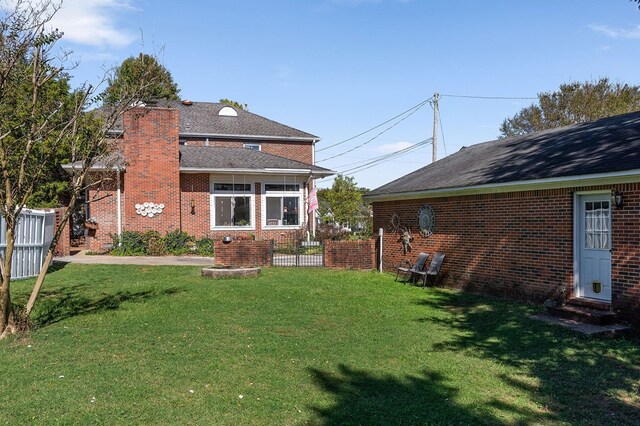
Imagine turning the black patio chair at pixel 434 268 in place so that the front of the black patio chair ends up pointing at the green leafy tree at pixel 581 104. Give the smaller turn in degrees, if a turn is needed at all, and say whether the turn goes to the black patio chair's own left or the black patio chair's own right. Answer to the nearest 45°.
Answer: approximately 135° to the black patio chair's own right

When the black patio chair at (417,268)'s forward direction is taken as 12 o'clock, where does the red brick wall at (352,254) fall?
The red brick wall is roughly at 3 o'clock from the black patio chair.

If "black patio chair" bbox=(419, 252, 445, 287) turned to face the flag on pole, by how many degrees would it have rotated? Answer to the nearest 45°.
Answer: approximately 90° to its right

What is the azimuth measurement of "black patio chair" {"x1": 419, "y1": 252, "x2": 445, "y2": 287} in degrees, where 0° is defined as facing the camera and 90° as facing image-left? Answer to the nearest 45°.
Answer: approximately 45°

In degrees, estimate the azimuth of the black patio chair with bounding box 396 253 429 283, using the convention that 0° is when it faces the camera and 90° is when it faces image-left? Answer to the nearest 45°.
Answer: approximately 45°

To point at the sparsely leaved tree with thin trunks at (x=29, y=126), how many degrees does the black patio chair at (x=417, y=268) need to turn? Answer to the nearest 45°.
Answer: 0° — it already faces it

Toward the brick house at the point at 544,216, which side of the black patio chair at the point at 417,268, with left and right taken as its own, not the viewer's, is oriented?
left

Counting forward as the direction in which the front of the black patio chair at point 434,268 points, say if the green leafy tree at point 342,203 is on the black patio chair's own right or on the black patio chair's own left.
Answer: on the black patio chair's own right

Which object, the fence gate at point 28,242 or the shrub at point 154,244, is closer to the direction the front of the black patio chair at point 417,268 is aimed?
the fence gate

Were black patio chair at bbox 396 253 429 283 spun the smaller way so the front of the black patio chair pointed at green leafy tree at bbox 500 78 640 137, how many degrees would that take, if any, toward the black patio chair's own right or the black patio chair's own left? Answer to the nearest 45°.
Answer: approximately 180°
